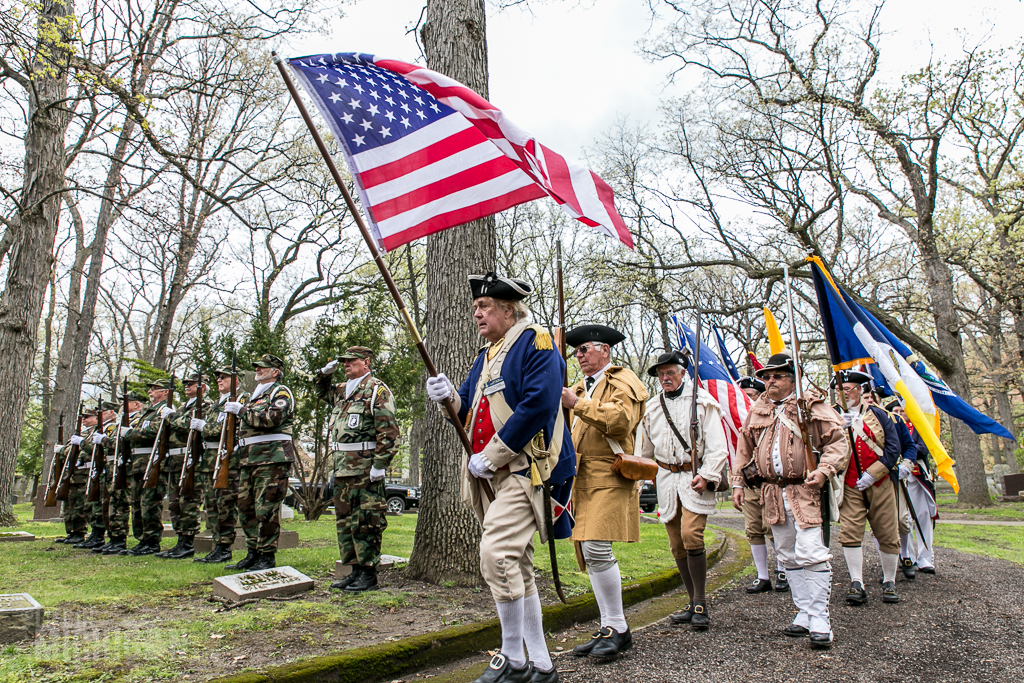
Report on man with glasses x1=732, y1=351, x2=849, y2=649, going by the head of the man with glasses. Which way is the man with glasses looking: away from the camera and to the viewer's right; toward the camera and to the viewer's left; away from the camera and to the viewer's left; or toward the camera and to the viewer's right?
toward the camera and to the viewer's left

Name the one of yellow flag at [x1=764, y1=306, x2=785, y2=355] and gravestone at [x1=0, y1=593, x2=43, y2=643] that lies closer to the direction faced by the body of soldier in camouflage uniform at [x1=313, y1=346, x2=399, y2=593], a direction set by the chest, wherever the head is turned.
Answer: the gravestone

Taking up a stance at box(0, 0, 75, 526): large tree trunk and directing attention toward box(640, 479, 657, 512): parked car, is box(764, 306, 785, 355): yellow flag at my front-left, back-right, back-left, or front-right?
front-right

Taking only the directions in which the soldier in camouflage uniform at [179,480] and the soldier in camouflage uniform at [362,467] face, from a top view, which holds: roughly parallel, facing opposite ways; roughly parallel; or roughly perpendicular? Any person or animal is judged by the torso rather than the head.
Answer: roughly parallel

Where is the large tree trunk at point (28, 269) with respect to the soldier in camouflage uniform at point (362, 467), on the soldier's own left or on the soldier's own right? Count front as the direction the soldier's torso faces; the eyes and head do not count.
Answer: on the soldier's own right

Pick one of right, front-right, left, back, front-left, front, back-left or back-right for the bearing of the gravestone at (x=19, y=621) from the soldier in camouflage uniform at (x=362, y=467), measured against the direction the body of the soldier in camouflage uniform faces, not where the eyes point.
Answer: front

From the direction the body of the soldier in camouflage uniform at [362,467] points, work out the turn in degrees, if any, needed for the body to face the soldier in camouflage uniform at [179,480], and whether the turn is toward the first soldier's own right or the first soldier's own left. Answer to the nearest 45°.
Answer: approximately 90° to the first soldier's own right

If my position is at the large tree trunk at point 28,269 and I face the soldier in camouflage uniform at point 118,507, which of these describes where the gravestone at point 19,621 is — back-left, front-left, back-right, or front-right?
front-right

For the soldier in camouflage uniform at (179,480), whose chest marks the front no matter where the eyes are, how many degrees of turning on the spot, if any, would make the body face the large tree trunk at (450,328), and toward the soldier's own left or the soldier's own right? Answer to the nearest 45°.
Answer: approximately 90° to the soldier's own left
